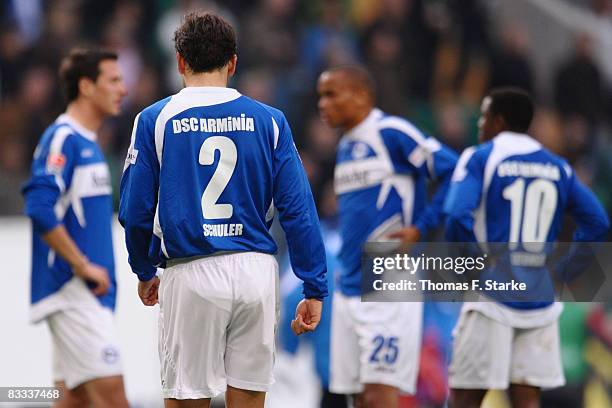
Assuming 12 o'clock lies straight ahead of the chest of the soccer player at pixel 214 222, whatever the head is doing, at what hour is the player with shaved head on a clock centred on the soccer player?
The player with shaved head is roughly at 1 o'clock from the soccer player.

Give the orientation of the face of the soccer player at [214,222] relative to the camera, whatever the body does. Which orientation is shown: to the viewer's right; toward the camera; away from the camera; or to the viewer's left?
away from the camera

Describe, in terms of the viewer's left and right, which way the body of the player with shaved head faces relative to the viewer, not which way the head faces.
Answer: facing the viewer and to the left of the viewer

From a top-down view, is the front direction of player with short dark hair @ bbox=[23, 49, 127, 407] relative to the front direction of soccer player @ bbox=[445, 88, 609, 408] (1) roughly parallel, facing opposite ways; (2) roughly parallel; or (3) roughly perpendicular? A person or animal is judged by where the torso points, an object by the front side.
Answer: roughly perpendicular

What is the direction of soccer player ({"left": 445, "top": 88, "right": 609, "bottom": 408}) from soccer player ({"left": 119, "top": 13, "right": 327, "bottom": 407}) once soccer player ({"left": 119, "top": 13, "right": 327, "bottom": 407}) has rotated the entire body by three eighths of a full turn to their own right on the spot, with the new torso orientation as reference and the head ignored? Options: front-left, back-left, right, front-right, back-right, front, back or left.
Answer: left

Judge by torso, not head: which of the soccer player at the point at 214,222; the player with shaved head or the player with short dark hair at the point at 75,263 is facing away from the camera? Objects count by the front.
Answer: the soccer player

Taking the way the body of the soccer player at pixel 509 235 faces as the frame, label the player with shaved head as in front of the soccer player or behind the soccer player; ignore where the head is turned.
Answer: in front

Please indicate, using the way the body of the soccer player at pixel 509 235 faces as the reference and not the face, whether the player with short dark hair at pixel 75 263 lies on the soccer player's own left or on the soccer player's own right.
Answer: on the soccer player's own left

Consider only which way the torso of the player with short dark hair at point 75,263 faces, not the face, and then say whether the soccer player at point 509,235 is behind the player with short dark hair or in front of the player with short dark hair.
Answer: in front

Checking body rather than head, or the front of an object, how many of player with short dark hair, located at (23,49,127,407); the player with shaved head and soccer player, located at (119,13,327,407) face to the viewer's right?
1

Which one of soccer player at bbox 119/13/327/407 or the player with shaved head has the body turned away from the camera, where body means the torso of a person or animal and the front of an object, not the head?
the soccer player

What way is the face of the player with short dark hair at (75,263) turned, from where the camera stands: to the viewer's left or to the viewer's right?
to the viewer's right

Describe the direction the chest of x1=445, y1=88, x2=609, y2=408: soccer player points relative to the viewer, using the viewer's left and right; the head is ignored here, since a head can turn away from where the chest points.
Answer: facing away from the viewer and to the left of the viewer

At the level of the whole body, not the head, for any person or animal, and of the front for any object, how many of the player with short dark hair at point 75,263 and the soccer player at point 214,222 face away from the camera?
1

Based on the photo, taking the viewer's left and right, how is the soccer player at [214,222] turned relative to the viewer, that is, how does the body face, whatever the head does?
facing away from the viewer
